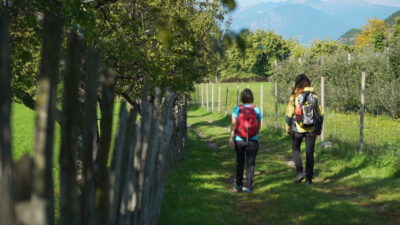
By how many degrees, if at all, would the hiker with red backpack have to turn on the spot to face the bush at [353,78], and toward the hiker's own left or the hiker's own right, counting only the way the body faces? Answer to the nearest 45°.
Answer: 0° — they already face it

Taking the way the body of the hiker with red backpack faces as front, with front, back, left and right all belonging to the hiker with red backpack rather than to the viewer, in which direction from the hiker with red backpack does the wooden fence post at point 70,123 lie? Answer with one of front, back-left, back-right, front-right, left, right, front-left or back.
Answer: back

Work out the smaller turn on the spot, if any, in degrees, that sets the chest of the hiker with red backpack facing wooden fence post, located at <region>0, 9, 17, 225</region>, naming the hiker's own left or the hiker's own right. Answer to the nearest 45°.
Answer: approximately 180°

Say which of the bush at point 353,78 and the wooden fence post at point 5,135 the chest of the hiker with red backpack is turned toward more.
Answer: the bush

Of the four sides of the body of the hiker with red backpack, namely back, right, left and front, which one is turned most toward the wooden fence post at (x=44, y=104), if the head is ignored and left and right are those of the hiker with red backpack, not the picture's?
back

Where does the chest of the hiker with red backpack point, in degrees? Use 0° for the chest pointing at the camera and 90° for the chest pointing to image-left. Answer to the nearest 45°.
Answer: approximately 180°

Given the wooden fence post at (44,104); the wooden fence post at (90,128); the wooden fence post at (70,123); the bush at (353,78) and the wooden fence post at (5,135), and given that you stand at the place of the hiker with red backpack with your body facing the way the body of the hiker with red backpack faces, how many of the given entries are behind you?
4

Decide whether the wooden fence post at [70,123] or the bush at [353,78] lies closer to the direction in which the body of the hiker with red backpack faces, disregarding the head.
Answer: the bush

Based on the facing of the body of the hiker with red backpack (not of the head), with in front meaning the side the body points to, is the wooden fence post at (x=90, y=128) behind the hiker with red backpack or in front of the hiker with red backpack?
behind
